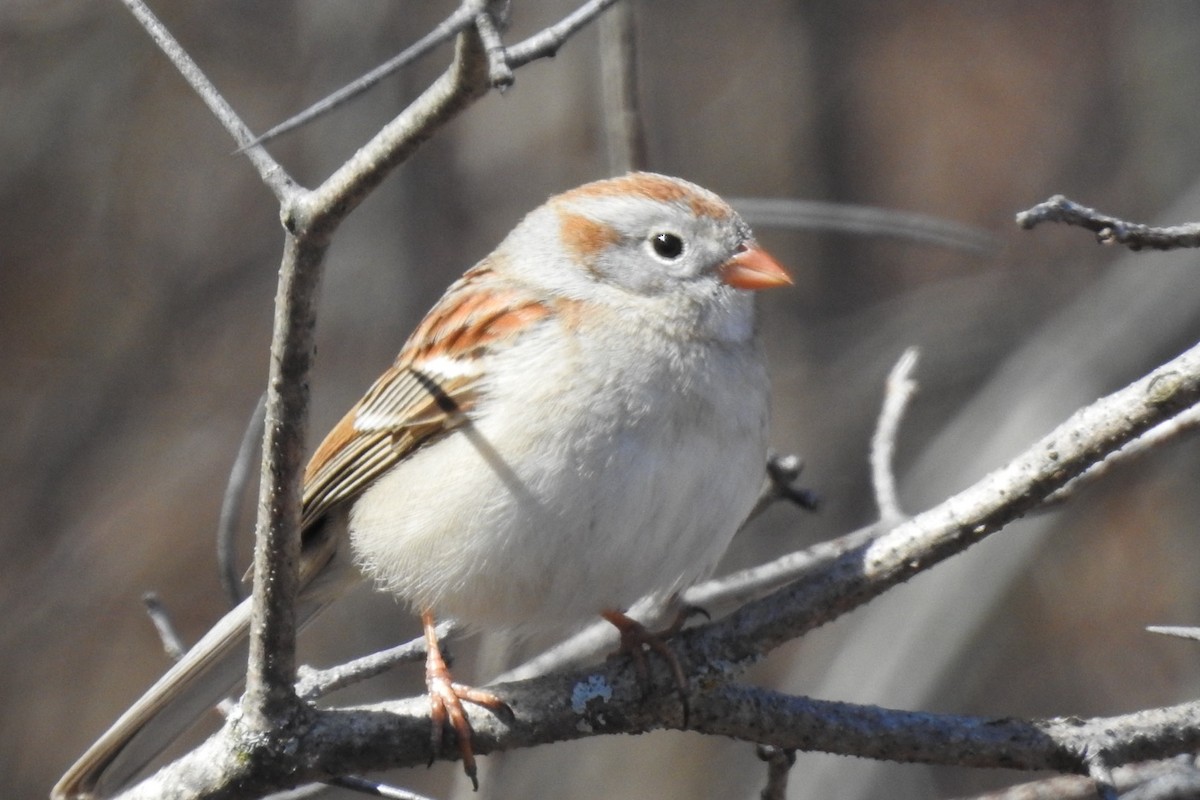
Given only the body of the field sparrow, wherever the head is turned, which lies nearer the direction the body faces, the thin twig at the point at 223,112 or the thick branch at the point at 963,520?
the thick branch

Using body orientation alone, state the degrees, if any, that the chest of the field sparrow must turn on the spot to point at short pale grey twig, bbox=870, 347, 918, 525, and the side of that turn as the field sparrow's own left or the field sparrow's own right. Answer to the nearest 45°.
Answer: approximately 45° to the field sparrow's own left
